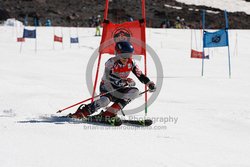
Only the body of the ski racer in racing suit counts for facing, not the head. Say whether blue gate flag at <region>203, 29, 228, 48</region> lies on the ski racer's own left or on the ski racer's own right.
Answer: on the ski racer's own left

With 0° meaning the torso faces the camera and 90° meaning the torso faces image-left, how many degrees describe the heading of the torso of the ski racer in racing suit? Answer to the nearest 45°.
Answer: approximately 315°
